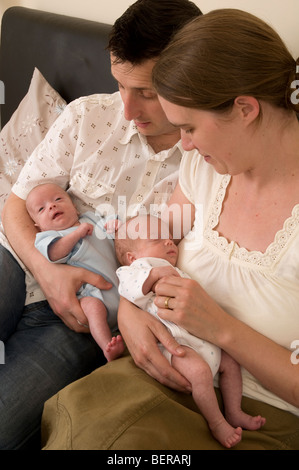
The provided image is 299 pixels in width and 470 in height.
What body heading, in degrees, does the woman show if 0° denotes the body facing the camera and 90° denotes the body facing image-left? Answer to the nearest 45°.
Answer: approximately 45°

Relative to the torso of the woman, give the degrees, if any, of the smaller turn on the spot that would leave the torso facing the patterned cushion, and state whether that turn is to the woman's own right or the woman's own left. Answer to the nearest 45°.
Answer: approximately 90° to the woman's own right
